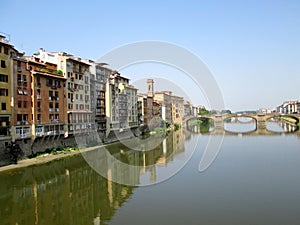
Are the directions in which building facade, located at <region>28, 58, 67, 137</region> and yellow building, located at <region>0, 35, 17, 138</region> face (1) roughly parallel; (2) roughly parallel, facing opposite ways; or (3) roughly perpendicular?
roughly parallel

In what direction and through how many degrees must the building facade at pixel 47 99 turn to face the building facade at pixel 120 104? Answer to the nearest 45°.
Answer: approximately 90° to its left

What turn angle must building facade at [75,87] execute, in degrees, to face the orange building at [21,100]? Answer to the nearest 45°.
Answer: approximately 90° to its right

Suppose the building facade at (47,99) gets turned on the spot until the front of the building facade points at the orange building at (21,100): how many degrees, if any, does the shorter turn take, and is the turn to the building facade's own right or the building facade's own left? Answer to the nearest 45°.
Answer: approximately 90° to the building facade's own right

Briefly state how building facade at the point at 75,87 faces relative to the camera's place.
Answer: facing the viewer and to the right of the viewer

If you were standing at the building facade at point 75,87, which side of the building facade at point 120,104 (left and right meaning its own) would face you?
right

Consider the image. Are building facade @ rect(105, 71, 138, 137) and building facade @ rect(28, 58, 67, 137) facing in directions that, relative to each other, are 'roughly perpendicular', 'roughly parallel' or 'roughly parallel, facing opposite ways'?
roughly parallel

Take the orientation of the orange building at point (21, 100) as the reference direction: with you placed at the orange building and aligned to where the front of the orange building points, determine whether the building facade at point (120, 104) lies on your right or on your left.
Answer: on your left

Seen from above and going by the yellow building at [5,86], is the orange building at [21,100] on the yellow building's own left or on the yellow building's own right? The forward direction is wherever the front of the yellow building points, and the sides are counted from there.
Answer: on the yellow building's own left

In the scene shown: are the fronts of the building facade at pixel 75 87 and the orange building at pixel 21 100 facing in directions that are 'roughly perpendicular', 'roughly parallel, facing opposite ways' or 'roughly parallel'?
roughly parallel

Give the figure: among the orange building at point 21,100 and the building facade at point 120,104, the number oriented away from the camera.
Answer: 0
